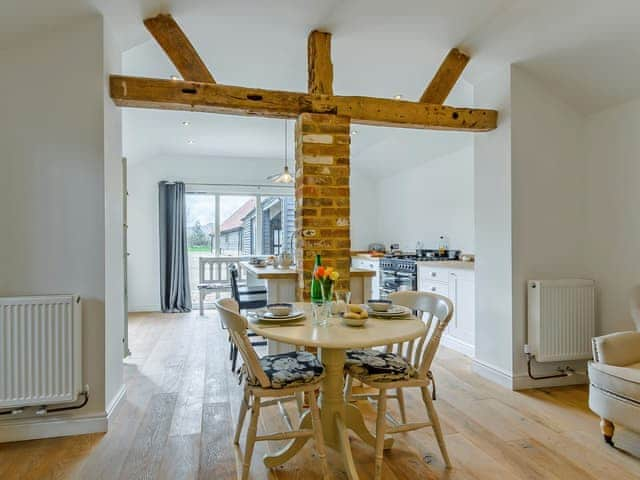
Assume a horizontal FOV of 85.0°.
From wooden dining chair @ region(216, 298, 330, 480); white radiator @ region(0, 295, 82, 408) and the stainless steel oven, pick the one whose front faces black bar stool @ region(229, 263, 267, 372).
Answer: the stainless steel oven

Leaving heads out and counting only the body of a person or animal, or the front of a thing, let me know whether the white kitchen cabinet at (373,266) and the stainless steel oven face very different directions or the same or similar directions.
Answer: same or similar directions

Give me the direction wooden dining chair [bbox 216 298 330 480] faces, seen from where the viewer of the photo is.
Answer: facing to the right of the viewer

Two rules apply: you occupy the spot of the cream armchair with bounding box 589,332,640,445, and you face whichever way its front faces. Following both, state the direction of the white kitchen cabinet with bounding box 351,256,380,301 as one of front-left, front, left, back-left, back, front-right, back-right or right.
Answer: right

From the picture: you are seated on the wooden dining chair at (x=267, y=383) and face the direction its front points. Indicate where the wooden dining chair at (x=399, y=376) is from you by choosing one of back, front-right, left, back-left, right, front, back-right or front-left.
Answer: front

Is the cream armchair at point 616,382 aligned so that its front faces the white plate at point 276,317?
yes

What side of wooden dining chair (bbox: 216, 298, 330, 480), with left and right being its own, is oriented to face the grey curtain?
left

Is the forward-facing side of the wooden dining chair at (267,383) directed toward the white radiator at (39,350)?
no

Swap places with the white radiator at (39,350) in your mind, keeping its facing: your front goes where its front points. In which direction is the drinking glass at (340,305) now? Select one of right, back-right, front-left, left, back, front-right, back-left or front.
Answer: front-left

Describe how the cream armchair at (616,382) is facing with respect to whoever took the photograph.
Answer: facing the viewer and to the left of the viewer

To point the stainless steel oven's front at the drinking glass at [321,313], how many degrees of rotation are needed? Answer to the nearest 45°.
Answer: approximately 45° to its left

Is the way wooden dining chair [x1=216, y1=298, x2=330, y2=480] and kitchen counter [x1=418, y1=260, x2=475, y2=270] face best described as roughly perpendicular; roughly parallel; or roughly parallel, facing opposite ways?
roughly parallel, facing opposite ways

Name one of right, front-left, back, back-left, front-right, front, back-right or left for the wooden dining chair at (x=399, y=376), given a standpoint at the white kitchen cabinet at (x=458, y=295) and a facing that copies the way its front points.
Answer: front-left

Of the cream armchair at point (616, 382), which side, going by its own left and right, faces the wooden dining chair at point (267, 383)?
front

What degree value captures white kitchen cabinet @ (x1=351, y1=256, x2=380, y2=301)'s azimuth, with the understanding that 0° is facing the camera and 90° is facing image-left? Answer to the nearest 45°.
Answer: approximately 45°

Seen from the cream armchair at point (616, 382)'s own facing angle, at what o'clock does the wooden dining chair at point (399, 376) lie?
The wooden dining chair is roughly at 12 o'clock from the cream armchair.

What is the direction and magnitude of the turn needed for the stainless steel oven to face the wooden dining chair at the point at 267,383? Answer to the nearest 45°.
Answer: approximately 45° to its left

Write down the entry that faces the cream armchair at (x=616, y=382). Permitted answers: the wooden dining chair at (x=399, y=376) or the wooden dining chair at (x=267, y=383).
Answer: the wooden dining chair at (x=267, y=383)
